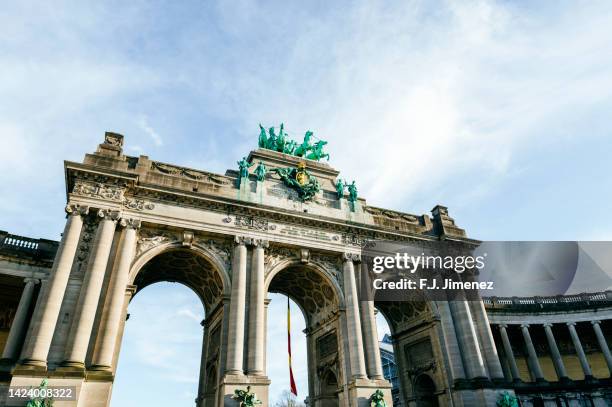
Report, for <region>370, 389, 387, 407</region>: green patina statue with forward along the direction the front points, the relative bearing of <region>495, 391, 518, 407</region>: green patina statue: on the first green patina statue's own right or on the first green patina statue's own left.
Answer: on the first green patina statue's own left

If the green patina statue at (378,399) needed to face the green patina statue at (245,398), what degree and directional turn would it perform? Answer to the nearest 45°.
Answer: approximately 45° to its right

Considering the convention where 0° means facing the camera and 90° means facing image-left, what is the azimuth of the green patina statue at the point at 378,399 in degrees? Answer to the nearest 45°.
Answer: approximately 0°
